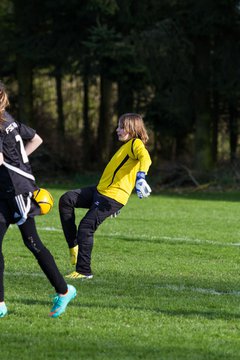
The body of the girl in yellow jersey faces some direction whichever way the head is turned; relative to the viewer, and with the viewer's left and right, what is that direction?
facing to the left of the viewer

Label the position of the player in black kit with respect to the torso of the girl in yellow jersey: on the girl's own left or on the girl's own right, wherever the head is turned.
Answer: on the girl's own left

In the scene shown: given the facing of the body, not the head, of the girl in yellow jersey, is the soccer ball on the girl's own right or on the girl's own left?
on the girl's own left

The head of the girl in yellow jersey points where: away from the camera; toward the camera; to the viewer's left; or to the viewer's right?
to the viewer's left
